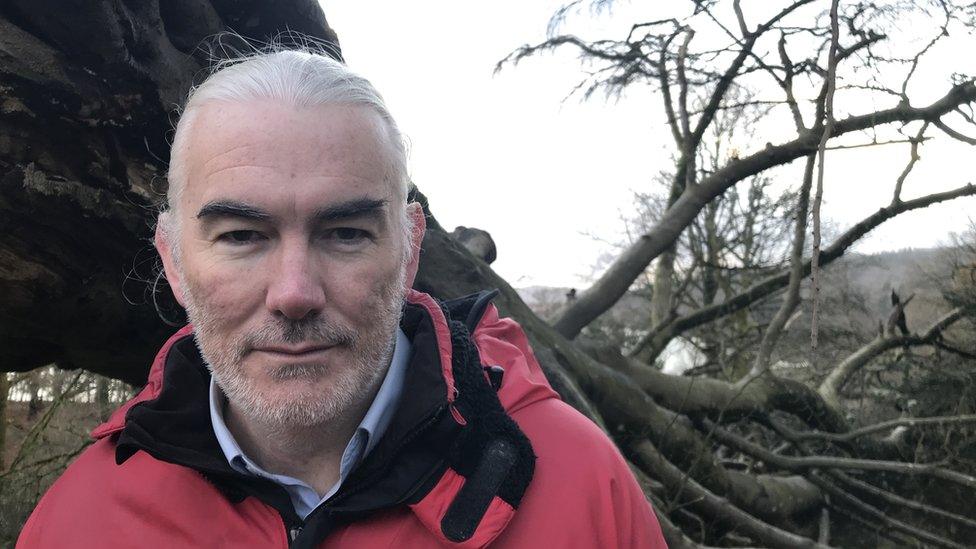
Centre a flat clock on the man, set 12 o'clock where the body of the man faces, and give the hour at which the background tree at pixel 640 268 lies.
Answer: The background tree is roughly at 7 o'clock from the man.

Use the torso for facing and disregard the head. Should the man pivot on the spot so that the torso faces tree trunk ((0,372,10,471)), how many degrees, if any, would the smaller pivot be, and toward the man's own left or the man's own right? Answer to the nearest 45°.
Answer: approximately 135° to the man's own right

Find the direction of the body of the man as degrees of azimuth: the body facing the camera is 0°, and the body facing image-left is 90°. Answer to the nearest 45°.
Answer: approximately 0°
